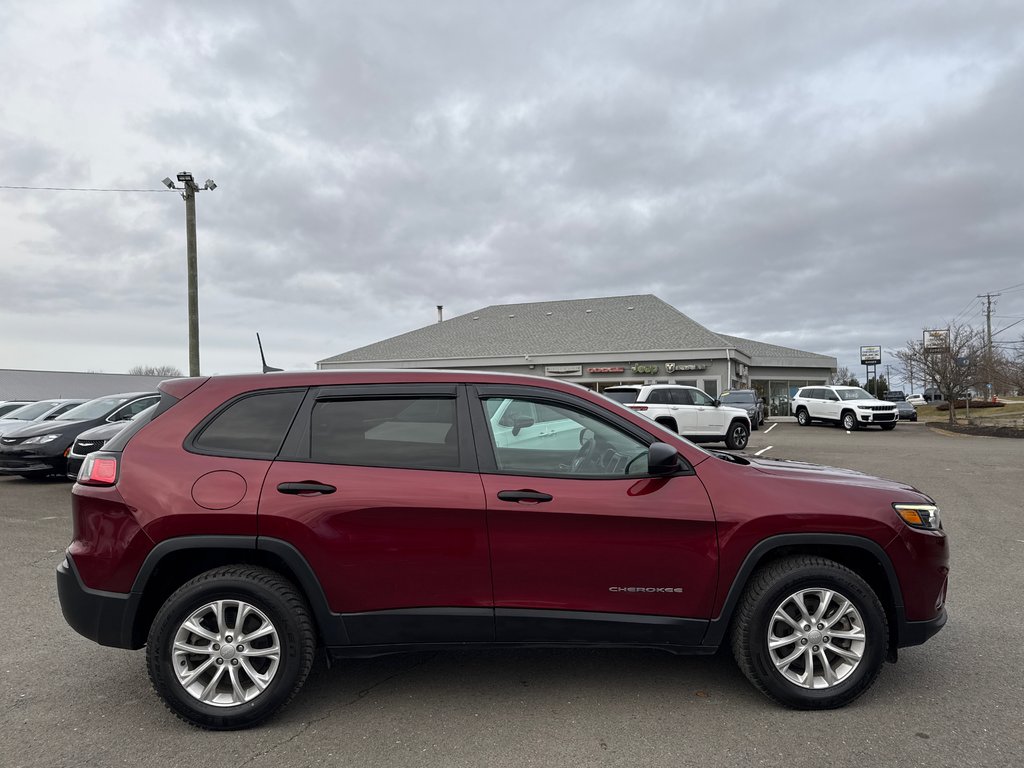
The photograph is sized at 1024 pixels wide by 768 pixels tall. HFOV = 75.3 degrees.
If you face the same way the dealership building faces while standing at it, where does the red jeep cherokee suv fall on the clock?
The red jeep cherokee suv is roughly at 12 o'clock from the dealership building.

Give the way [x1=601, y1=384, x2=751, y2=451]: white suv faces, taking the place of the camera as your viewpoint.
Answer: facing away from the viewer and to the right of the viewer

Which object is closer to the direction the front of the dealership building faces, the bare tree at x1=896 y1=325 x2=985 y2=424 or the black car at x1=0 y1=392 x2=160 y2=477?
the black car

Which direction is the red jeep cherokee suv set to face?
to the viewer's right

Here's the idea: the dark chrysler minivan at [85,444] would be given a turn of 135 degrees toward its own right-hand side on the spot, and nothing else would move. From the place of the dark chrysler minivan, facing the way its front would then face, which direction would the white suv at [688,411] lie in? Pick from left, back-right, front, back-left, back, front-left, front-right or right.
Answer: right

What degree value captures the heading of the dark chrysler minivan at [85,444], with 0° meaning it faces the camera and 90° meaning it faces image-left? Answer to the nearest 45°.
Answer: approximately 45°

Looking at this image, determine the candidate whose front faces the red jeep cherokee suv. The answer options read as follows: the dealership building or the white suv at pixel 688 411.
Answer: the dealership building

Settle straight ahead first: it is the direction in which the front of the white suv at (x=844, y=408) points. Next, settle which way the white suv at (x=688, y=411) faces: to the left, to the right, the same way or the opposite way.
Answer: to the left

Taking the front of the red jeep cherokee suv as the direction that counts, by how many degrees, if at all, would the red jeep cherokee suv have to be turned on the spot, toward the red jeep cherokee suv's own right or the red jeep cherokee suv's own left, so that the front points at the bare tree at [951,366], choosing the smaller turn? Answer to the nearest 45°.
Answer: approximately 45° to the red jeep cherokee suv's own left
